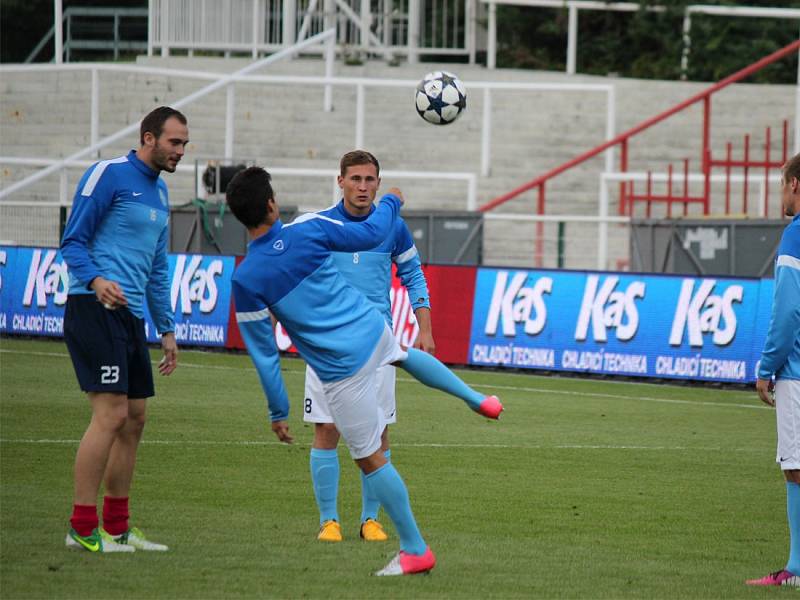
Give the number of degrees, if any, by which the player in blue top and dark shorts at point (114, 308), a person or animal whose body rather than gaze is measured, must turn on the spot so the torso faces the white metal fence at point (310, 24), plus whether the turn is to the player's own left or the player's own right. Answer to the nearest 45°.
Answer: approximately 135° to the player's own left

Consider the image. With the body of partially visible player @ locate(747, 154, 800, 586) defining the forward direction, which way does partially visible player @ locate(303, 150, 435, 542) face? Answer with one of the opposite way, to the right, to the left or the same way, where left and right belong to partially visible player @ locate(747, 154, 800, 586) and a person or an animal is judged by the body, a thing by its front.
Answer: to the left

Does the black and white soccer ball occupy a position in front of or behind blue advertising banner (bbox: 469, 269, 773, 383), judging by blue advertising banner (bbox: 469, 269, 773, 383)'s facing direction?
in front

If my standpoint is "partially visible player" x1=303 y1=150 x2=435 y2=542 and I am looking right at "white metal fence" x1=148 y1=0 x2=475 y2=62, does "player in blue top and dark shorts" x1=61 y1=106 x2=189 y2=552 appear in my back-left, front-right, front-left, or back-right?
back-left

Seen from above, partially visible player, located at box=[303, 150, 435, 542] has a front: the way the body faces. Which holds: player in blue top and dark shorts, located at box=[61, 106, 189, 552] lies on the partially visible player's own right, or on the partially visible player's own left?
on the partially visible player's own right

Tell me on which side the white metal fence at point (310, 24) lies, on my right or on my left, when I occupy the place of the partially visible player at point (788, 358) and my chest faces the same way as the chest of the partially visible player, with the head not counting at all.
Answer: on my right

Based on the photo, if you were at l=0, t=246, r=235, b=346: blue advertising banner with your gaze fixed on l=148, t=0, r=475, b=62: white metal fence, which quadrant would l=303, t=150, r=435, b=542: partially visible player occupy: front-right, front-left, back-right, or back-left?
back-right

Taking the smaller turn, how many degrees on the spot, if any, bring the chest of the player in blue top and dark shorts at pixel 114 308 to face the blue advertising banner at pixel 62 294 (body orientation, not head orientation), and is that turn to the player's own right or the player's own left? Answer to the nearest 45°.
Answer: approximately 135° to the player's own left

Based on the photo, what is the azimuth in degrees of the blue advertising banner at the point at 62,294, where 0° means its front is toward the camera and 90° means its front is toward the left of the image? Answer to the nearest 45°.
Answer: approximately 0°

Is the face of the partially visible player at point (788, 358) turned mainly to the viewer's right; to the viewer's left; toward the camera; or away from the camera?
to the viewer's left

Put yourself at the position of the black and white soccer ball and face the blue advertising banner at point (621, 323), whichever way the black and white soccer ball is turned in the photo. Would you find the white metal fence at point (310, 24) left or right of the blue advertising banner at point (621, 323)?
left

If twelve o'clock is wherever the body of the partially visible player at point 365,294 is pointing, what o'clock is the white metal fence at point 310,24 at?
The white metal fence is roughly at 6 o'clock from the partially visible player.

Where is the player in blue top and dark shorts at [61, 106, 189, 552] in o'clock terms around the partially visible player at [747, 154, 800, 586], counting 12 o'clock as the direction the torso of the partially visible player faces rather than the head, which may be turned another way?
The player in blue top and dark shorts is roughly at 12 o'clock from the partially visible player.

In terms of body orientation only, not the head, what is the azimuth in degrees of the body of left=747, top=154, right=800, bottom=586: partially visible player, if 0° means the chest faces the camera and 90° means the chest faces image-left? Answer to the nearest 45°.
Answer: approximately 90°
